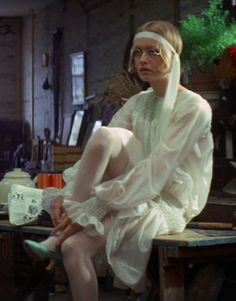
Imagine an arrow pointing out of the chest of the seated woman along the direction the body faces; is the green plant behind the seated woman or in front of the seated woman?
behind

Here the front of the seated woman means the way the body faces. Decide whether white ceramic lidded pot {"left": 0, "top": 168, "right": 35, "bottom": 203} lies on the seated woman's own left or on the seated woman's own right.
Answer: on the seated woman's own right

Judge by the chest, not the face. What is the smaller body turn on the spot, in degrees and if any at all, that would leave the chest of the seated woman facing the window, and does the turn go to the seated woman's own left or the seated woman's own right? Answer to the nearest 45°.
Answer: approximately 135° to the seated woman's own right

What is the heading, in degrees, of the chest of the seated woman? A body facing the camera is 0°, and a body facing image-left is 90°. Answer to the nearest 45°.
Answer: approximately 45°

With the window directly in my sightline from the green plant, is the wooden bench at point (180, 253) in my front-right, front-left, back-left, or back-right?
back-left
